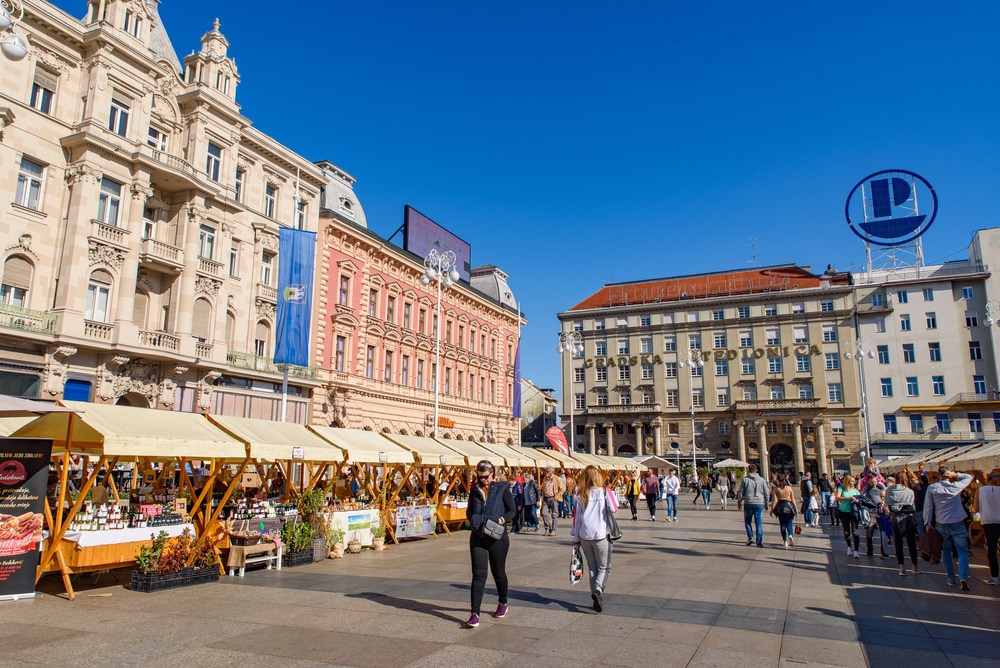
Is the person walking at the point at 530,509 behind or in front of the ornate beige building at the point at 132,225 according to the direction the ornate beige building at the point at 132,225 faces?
in front

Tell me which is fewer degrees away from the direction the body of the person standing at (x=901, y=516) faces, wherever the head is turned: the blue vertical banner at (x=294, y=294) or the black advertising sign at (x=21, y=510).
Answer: the blue vertical banner

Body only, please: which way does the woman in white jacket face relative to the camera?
away from the camera

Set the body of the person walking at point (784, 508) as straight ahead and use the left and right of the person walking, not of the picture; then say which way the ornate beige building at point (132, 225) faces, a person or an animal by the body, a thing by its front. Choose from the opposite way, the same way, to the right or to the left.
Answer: to the right

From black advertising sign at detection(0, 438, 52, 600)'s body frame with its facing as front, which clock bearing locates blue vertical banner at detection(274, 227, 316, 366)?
The blue vertical banner is roughly at 7 o'clock from the black advertising sign.

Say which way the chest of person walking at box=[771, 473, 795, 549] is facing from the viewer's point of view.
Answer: away from the camera

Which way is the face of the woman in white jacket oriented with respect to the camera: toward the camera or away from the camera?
away from the camera
